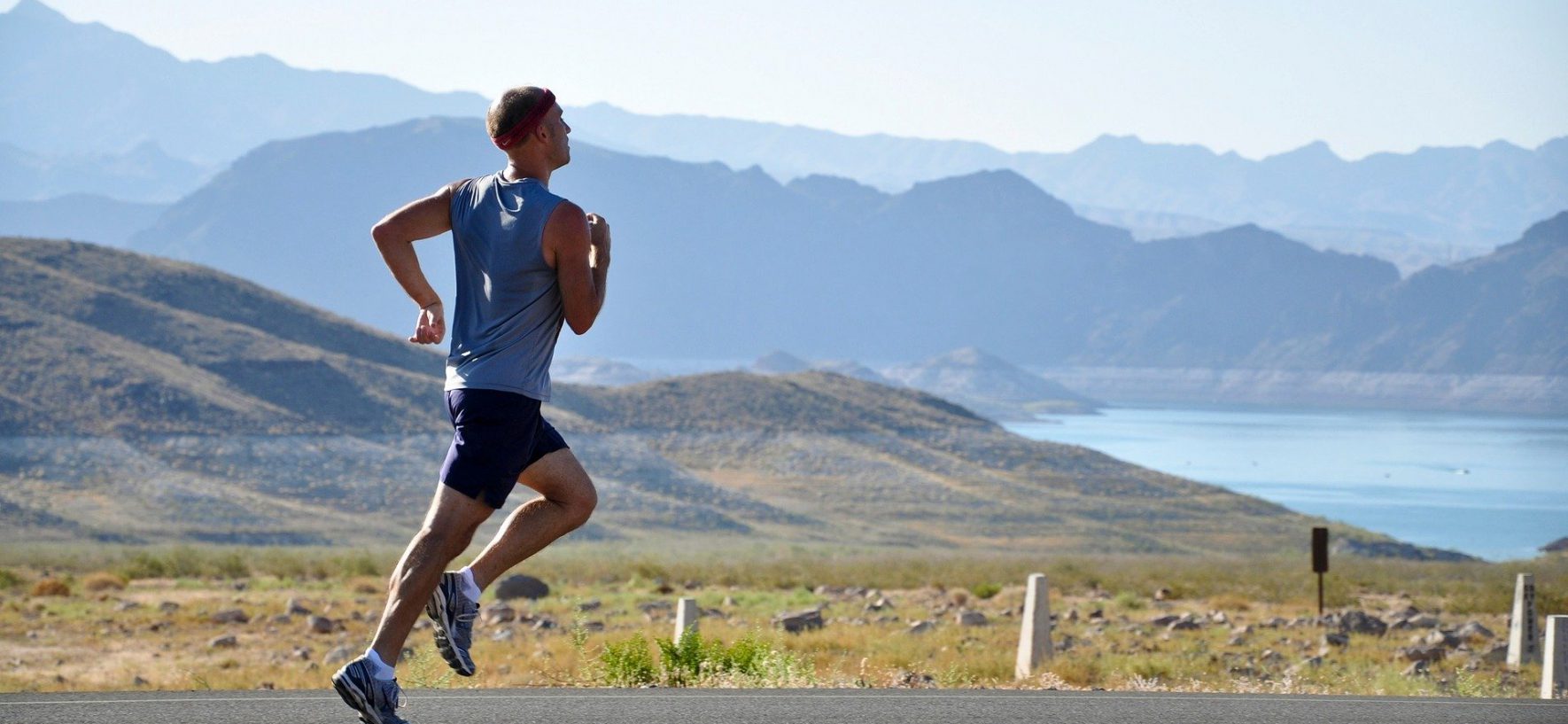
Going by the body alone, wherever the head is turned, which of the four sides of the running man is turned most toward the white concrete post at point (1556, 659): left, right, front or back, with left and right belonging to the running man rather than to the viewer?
front

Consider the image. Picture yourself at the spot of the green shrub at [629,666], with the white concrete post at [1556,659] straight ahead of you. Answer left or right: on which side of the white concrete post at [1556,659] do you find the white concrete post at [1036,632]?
left

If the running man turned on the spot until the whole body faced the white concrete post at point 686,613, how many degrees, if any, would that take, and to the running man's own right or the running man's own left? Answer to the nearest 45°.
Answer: approximately 45° to the running man's own left

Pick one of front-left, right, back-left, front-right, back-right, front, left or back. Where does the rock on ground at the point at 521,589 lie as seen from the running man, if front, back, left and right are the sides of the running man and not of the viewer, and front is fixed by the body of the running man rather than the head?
front-left

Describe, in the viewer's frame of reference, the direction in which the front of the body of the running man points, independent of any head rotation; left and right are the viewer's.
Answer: facing away from the viewer and to the right of the viewer

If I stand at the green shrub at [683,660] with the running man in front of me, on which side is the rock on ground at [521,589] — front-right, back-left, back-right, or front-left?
back-right
